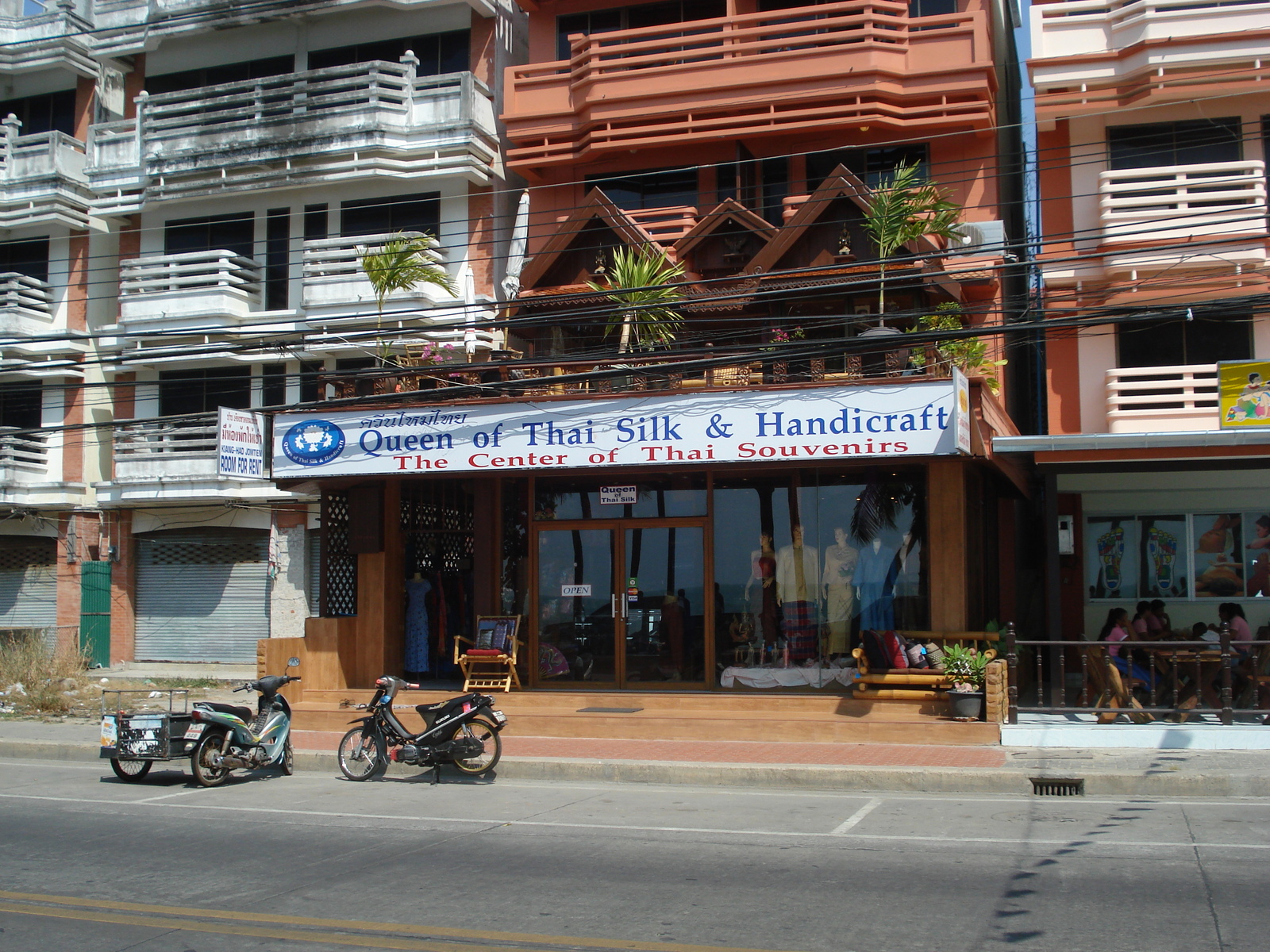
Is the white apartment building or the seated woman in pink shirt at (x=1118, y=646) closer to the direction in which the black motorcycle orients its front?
the white apartment building

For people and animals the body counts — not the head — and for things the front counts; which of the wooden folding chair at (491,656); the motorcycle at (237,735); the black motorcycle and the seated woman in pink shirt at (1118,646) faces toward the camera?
the wooden folding chair

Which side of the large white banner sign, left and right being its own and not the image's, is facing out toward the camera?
front

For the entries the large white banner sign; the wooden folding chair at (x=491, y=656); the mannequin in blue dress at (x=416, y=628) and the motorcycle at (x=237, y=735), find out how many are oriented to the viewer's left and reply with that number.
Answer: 0

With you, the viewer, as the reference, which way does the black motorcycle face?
facing to the left of the viewer

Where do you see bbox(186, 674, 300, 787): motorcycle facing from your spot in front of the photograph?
facing away from the viewer and to the right of the viewer

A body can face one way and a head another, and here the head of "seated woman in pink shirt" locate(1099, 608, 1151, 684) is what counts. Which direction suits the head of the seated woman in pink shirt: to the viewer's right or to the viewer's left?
to the viewer's right

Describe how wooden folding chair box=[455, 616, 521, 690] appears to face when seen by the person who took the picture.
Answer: facing the viewer

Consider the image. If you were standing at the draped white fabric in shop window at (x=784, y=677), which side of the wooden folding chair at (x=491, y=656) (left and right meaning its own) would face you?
left

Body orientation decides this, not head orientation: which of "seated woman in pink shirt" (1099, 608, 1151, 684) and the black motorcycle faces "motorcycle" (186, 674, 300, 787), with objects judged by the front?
the black motorcycle

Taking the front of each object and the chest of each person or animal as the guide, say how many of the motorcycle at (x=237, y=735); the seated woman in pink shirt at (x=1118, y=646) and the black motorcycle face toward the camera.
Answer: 0

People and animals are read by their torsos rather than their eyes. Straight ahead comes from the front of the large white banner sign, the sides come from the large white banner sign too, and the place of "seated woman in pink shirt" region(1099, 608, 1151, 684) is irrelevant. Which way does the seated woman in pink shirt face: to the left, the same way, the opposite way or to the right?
to the left

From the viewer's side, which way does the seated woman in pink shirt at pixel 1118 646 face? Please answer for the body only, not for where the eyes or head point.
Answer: to the viewer's right
